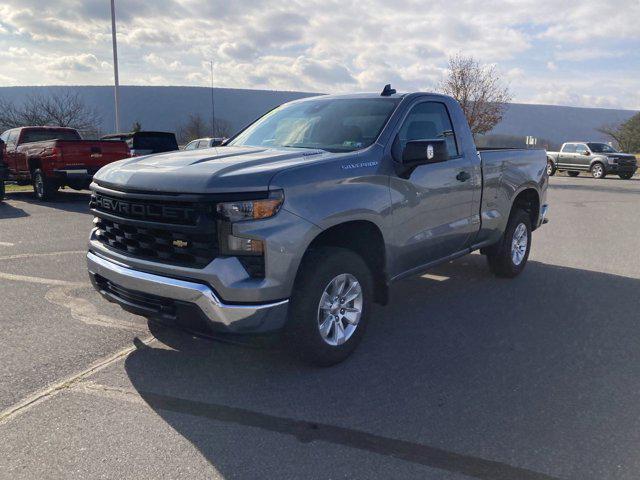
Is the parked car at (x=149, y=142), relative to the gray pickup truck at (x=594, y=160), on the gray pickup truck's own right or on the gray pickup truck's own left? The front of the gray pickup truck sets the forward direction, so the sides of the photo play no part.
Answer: on the gray pickup truck's own right

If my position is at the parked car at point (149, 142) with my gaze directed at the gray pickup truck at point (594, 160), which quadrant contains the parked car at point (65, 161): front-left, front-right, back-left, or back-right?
back-right

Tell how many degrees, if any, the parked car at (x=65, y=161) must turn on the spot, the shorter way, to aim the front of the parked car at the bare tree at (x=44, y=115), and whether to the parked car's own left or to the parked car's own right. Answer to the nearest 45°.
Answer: approximately 45° to the parked car's own right

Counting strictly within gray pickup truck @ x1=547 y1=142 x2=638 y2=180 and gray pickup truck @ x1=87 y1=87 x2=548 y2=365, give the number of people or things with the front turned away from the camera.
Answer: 0

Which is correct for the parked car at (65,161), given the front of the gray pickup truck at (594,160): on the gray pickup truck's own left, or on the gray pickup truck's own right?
on the gray pickup truck's own right

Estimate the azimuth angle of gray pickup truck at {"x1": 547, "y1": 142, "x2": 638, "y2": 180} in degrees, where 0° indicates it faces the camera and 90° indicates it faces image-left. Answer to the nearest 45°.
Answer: approximately 315°

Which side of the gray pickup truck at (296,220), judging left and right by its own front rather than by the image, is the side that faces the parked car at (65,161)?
right

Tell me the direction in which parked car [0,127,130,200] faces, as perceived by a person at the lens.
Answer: facing away from the viewer and to the left of the viewer

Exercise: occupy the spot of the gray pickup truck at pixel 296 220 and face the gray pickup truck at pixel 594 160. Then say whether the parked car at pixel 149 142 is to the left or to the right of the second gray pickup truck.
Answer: left

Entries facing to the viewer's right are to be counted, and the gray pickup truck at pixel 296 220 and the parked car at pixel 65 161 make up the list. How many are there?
0
